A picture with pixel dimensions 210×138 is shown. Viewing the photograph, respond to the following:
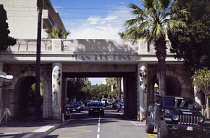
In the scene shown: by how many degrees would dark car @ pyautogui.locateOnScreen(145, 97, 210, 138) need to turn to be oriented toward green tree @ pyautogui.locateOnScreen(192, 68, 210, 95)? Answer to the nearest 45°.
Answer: approximately 135° to its left

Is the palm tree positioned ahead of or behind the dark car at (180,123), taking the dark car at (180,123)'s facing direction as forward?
behind

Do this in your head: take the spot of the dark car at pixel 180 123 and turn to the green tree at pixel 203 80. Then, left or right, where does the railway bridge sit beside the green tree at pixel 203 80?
left

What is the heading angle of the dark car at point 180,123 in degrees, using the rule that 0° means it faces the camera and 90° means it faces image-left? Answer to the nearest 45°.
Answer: approximately 315°

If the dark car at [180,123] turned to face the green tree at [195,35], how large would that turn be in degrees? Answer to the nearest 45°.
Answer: approximately 135° to its left
